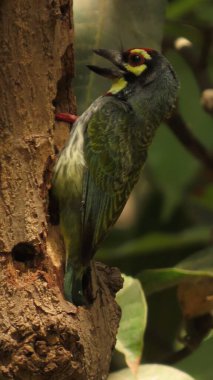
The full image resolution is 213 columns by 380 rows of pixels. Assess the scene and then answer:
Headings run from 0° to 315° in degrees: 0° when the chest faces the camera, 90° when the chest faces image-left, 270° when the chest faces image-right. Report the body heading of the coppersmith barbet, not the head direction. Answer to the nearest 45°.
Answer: approximately 90°
